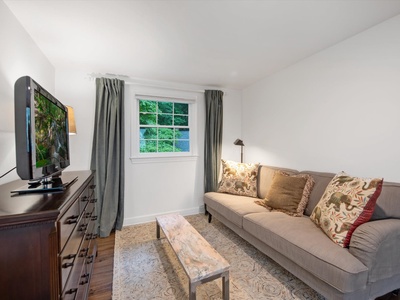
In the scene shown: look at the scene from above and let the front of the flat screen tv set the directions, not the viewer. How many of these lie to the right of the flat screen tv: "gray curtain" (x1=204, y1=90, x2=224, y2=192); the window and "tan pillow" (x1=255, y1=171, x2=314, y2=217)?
0

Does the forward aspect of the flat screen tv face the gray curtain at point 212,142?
no

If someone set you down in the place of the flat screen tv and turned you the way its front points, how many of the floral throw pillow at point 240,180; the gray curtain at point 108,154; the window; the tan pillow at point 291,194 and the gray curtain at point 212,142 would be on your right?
0

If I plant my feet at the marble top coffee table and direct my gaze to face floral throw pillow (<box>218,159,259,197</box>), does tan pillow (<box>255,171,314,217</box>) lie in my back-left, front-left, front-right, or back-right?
front-right

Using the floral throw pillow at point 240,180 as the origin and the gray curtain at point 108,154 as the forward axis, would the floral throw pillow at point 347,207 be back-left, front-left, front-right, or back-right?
back-left

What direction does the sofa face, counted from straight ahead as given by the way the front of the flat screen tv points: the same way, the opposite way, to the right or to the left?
the opposite way

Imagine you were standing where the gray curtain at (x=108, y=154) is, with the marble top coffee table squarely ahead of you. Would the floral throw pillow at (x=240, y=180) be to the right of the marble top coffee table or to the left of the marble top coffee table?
left

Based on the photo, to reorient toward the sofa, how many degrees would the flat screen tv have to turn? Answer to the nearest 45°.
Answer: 0° — it already faces it

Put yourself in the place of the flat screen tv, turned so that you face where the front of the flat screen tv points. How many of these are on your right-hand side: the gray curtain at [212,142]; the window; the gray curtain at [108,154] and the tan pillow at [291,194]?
0

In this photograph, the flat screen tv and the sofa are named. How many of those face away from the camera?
0

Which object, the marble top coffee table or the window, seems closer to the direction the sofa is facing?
the marble top coffee table

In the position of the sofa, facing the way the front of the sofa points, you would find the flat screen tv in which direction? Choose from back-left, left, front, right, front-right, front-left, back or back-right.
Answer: front

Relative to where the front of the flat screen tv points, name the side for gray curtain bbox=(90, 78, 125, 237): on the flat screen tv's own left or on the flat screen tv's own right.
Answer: on the flat screen tv's own left

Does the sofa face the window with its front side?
no

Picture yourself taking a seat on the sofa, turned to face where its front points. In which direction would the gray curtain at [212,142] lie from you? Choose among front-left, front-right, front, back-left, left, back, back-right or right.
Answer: right

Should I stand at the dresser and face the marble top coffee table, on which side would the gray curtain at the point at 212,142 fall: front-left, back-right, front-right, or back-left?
front-left

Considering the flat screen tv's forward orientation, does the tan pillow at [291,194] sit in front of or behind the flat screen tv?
in front

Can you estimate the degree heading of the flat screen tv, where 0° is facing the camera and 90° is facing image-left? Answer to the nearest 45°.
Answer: approximately 315°

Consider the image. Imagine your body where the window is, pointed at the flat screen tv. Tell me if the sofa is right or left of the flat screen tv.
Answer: left

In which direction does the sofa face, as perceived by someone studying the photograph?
facing the viewer and to the left of the viewer
